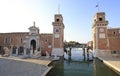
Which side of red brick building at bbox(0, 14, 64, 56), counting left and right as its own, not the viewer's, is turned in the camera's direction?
front

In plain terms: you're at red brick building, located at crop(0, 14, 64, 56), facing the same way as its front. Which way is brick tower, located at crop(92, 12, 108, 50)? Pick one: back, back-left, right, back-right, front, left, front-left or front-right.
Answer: left
